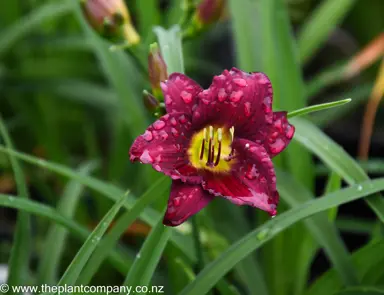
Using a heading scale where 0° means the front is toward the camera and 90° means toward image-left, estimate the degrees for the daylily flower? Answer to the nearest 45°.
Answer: approximately 0°
